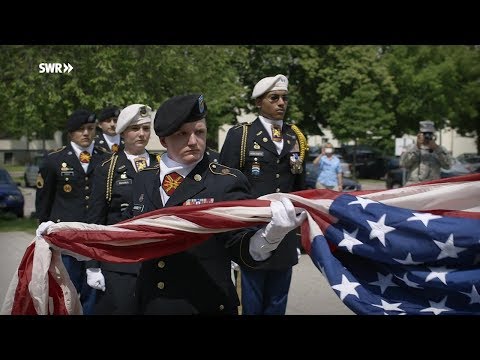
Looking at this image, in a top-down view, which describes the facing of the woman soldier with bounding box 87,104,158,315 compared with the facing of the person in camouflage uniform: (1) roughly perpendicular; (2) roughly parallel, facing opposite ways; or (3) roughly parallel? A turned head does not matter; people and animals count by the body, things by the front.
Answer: roughly perpendicular

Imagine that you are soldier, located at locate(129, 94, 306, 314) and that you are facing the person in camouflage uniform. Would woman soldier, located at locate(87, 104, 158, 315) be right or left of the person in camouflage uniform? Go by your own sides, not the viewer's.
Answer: left

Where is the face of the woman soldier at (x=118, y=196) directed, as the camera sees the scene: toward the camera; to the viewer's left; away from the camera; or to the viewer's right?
toward the camera

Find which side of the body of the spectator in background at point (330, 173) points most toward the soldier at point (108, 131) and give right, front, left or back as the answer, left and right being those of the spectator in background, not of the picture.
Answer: front

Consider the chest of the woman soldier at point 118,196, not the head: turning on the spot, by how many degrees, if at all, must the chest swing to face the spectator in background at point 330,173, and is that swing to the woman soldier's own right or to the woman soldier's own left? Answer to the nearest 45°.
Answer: approximately 90° to the woman soldier's own left

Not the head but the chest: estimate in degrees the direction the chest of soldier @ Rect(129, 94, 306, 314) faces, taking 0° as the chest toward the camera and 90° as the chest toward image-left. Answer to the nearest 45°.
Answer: approximately 45°

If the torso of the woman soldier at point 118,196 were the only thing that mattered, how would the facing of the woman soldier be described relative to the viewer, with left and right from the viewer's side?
facing the viewer and to the right of the viewer

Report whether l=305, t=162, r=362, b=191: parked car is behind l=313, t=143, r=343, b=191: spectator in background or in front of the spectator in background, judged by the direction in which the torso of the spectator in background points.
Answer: behind

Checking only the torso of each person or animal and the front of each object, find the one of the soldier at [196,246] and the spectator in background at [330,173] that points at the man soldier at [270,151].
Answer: the spectator in background

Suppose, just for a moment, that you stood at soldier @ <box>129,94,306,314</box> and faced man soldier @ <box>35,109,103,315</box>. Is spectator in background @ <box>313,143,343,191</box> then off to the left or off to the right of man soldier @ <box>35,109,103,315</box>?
right

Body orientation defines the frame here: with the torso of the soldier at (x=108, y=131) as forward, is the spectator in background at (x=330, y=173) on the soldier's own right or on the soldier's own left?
on the soldier's own left

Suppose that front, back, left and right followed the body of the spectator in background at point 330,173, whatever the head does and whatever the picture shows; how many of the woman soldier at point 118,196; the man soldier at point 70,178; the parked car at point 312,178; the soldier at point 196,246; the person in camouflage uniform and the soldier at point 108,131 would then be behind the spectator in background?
1

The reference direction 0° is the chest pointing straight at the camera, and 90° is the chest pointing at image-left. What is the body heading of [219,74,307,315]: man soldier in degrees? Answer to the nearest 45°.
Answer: approximately 315°

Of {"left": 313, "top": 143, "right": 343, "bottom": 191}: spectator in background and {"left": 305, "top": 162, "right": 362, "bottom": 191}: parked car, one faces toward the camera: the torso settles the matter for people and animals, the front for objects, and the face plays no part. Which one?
the spectator in background

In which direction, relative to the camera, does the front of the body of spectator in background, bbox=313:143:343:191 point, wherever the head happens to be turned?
toward the camera
